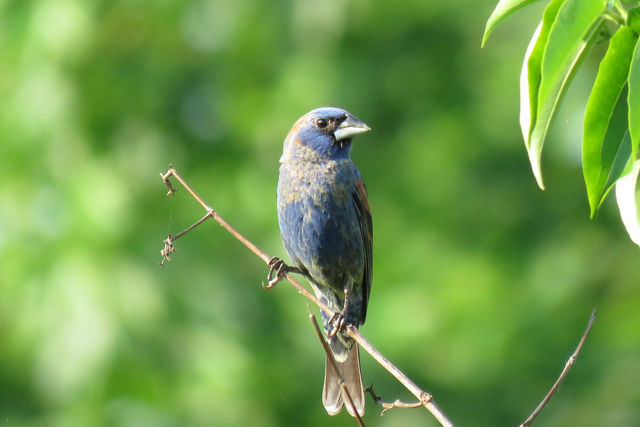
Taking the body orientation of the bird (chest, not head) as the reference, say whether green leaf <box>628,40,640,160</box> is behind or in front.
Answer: in front

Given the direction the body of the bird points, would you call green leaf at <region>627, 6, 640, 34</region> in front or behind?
in front

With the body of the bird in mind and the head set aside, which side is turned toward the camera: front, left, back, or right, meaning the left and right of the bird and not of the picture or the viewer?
front
